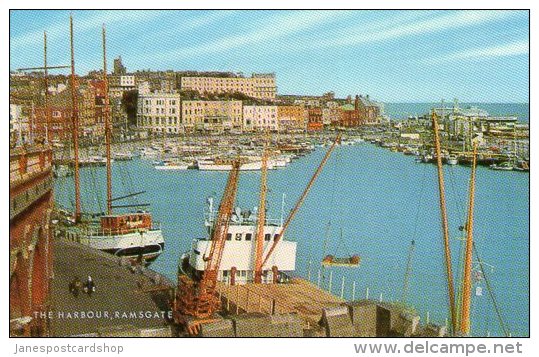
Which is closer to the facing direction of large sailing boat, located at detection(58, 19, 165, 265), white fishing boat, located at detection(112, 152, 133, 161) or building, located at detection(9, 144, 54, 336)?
the white fishing boat

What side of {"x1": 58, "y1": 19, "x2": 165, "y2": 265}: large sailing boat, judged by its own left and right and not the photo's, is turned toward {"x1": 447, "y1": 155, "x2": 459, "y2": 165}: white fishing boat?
right

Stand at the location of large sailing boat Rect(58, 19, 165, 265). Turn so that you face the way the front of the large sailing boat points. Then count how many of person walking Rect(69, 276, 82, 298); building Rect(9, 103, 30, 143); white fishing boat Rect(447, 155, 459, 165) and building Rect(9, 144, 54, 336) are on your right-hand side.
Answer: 1

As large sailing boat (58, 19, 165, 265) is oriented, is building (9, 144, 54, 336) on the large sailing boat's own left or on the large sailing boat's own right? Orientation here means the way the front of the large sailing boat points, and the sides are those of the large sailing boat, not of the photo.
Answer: on the large sailing boat's own left

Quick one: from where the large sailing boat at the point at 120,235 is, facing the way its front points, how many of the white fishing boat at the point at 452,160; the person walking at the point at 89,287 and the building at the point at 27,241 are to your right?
1

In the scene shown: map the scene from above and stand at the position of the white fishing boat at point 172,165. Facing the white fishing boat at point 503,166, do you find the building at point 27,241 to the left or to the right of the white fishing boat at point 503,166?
right

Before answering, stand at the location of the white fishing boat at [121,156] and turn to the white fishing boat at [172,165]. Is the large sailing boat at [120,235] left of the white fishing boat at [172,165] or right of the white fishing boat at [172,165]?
right

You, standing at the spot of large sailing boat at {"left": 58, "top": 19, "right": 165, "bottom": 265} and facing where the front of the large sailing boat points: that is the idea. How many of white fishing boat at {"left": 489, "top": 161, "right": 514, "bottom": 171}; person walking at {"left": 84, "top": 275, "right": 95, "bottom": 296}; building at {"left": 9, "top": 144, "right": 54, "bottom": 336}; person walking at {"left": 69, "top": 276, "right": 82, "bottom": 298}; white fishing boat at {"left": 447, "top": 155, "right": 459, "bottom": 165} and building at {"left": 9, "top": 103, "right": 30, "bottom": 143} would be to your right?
2

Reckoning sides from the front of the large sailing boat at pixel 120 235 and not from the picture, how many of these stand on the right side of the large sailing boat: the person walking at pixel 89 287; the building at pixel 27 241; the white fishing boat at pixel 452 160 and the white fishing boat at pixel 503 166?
2

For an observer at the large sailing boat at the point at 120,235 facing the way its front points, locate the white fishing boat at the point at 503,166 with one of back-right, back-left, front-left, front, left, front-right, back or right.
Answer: right
